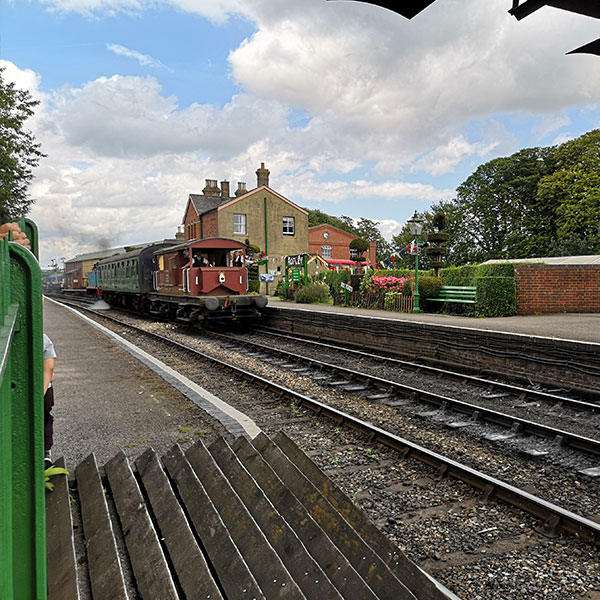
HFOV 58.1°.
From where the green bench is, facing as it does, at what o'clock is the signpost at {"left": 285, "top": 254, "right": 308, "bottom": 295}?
The signpost is roughly at 3 o'clock from the green bench.

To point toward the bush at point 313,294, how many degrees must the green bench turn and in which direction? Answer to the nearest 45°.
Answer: approximately 90° to its right

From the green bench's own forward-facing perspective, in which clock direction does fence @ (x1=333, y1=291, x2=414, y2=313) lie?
The fence is roughly at 3 o'clock from the green bench.

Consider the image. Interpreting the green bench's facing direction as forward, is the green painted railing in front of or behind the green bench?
in front

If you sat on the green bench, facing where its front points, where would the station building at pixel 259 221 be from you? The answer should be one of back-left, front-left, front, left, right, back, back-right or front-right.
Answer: right

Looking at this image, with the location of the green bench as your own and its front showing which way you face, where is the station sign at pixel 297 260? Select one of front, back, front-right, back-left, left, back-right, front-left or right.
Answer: right

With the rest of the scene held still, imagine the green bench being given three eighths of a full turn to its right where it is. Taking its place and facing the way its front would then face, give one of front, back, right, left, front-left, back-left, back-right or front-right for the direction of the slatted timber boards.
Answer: back

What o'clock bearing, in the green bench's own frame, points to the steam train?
The steam train is roughly at 1 o'clock from the green bench.

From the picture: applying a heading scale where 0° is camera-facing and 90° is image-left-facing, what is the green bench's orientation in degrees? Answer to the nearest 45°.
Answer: approximately 45°
